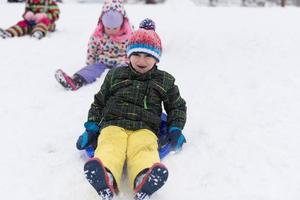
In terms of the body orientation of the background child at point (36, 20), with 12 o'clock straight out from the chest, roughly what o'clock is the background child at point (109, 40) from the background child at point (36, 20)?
the background child at point (109, 40) is roughly at 10 o'clock from the background child at point (36, 20).

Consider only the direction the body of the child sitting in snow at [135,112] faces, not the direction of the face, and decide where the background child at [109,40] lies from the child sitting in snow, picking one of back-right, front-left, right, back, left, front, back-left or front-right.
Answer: back
